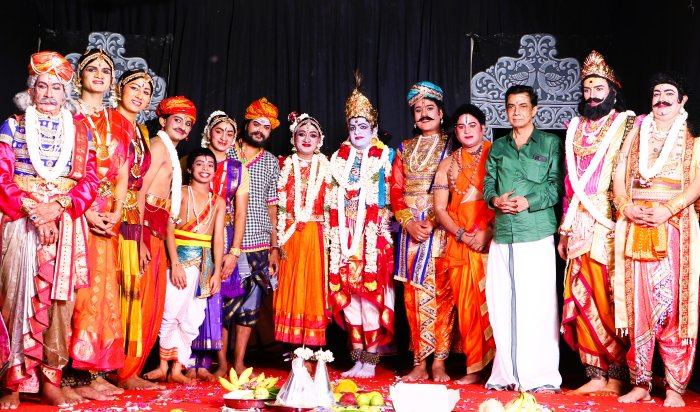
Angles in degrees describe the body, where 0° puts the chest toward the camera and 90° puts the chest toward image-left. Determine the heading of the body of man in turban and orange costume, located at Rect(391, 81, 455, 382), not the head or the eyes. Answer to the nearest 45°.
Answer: approximately 0°

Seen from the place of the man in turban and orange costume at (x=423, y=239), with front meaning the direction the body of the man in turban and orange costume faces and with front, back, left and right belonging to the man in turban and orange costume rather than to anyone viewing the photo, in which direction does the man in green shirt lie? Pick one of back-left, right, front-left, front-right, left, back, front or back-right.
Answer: front-left

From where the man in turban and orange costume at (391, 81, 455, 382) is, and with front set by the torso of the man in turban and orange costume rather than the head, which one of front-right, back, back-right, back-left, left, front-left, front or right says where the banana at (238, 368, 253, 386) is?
front-right

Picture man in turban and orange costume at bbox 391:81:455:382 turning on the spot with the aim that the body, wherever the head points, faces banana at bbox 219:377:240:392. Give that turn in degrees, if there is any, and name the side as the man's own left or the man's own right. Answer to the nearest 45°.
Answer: approximately 45° to the man's own right

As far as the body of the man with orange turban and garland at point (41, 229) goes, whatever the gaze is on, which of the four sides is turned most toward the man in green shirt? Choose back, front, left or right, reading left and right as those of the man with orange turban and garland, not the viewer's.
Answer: left

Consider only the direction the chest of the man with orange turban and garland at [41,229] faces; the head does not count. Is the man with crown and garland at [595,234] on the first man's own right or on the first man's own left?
on the first man's own left

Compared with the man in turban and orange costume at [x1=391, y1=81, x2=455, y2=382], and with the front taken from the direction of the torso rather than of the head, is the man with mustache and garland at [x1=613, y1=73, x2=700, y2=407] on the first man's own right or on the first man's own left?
on the first man's own left

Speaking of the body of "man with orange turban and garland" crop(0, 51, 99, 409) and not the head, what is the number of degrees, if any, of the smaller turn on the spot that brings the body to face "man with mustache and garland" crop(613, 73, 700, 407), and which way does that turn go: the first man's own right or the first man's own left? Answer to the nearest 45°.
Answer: approximately 90° to the first man's own left

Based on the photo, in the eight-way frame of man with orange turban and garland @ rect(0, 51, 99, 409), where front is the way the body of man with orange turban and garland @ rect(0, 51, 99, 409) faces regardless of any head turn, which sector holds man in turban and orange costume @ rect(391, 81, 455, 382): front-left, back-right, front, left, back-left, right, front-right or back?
left

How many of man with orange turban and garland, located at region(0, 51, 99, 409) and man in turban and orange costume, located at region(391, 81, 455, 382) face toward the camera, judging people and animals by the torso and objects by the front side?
2

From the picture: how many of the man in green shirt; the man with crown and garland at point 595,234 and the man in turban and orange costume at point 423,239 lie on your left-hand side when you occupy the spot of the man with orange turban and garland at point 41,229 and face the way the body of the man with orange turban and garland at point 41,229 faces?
3
